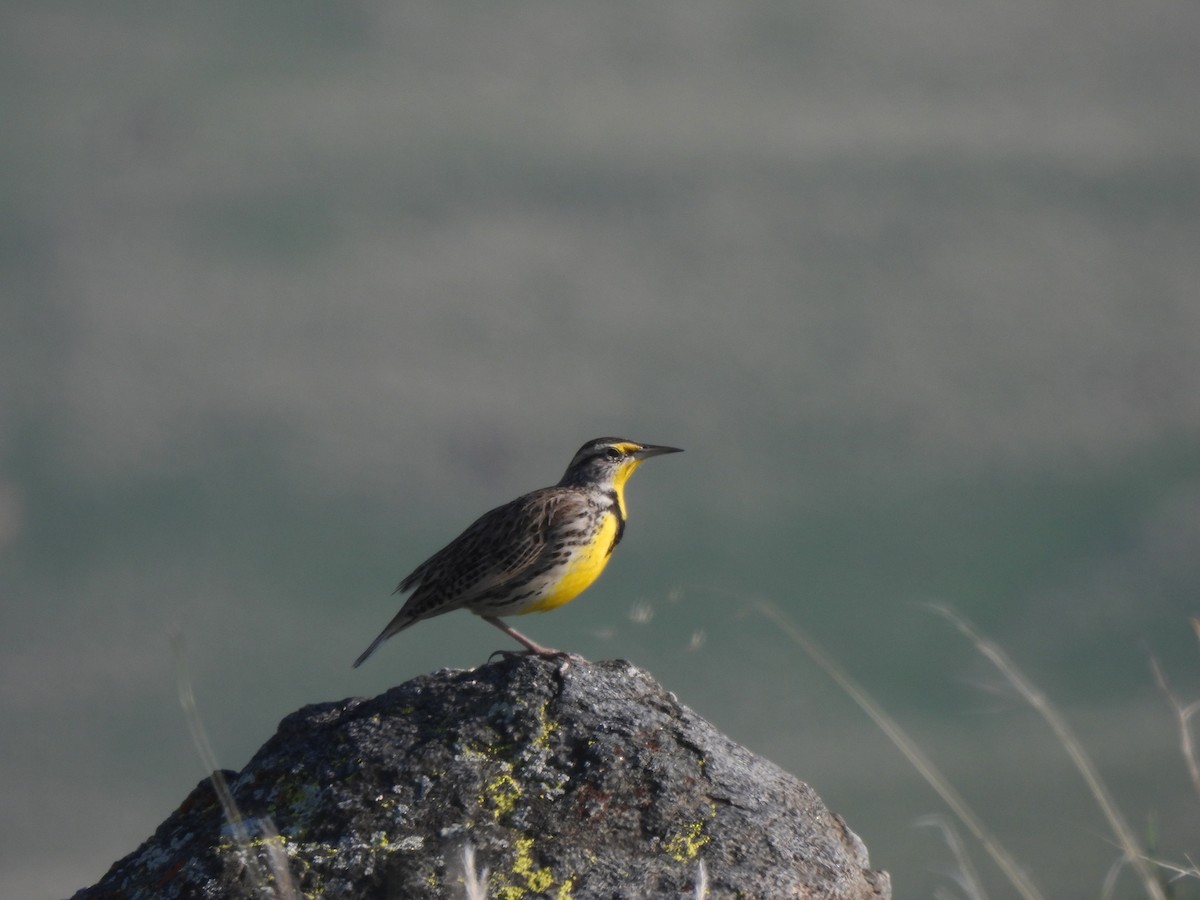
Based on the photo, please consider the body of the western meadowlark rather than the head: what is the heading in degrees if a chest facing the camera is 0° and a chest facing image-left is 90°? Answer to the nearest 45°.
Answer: approximately 270°
